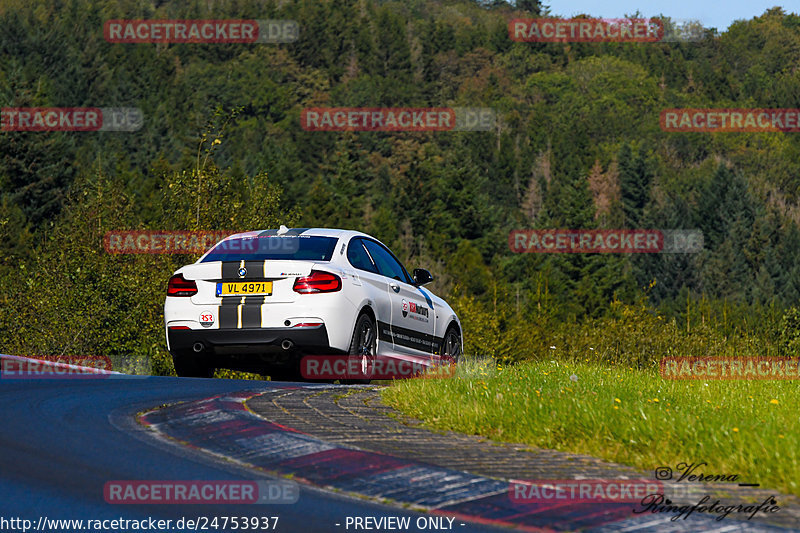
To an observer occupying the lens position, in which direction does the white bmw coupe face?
facing away from the viewer and to the right of the viewer
